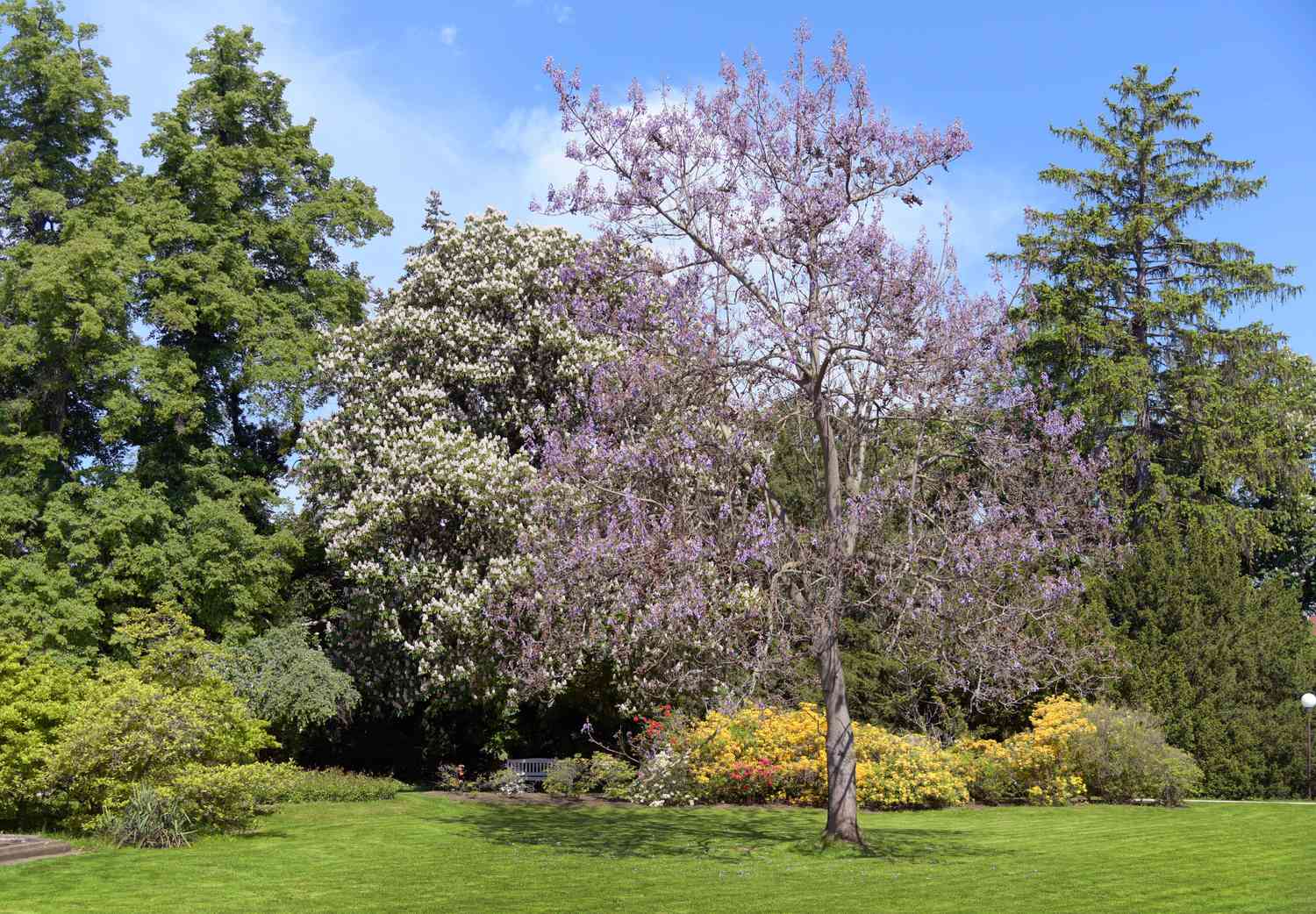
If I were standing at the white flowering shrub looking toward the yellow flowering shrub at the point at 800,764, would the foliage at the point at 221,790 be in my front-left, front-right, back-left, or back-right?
back-right

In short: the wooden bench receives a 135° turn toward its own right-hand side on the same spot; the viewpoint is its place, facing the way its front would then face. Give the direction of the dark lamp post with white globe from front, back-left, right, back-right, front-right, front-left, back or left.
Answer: back-right

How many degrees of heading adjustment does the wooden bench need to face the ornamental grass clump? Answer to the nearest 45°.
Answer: approximately 45° to its right

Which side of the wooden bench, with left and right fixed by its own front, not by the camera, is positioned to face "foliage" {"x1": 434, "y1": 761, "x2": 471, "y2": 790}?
right

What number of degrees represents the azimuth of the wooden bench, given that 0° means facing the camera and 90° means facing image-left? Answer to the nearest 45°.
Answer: approximately 0°

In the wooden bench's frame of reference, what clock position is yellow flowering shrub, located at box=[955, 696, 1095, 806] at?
The yellow flowering shrub is roughly at 10 o'clock from the wooden bench.
